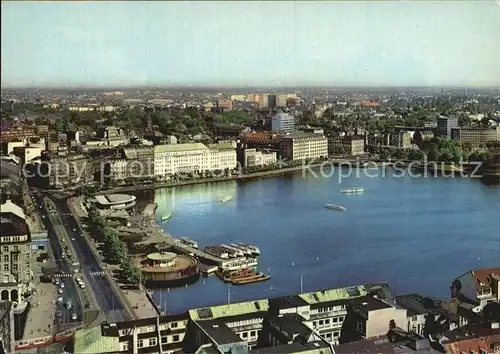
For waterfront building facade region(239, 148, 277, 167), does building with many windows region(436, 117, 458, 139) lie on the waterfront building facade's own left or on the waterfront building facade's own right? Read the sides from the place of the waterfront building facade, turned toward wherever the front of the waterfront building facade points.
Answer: on the waterfront building facade's own left
